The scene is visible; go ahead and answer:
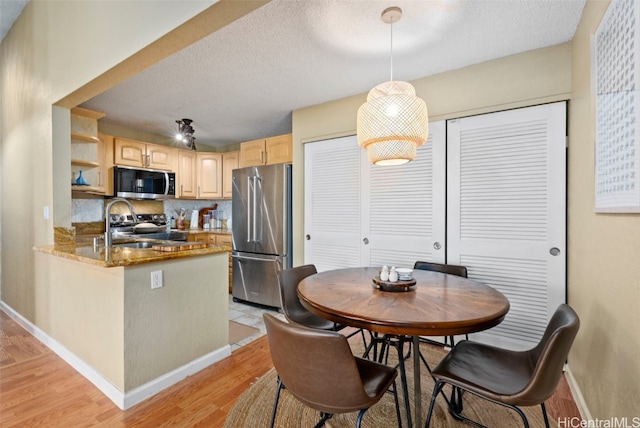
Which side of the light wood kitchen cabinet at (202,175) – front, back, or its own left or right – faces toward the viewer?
front

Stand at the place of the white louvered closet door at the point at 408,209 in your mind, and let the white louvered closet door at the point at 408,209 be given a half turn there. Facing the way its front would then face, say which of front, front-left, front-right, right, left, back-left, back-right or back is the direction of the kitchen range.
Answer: back-left

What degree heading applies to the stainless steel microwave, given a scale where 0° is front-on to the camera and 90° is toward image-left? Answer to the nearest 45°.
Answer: approximately 315°

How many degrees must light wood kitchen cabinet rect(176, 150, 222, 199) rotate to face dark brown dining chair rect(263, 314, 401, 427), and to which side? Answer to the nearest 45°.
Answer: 0° — it already faces it

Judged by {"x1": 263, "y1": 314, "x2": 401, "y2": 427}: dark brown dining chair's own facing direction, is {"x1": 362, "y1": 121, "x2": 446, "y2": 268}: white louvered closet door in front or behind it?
in front

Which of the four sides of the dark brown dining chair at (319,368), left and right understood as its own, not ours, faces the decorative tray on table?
front

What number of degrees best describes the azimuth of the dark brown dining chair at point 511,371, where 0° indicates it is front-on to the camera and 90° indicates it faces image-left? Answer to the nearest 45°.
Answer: approximately 90°

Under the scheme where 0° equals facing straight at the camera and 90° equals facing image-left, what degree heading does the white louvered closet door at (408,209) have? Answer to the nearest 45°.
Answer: approximately 45°

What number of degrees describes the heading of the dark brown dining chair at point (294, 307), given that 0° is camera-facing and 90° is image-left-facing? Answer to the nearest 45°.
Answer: approximately 315°

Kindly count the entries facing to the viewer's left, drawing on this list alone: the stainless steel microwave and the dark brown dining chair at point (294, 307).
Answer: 0

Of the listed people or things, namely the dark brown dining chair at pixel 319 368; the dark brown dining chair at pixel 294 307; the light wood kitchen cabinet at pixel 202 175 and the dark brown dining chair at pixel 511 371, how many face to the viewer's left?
1

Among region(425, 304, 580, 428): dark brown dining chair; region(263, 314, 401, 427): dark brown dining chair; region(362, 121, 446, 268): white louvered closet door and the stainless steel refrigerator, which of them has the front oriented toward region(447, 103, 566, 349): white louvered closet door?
region(263, 314, 401, 427): dark brown dining chair

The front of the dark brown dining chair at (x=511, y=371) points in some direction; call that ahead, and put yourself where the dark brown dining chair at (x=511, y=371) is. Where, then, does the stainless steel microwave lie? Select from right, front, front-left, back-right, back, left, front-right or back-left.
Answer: front

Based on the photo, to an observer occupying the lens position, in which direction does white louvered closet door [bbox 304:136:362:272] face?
facing the viewer and to the left of the viewer

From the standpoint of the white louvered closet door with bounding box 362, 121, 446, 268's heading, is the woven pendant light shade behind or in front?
in front
